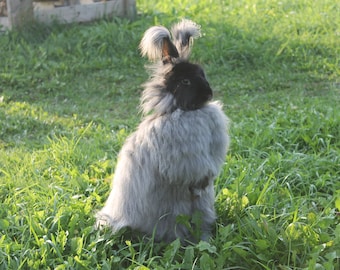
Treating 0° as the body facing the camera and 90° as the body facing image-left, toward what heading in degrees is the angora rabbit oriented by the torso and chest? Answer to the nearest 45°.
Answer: approximately 270°
